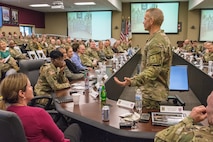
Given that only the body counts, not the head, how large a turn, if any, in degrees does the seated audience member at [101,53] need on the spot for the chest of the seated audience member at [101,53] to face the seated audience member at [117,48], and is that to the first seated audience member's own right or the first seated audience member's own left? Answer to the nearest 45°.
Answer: approximately 135° to the first seated audience member's own left

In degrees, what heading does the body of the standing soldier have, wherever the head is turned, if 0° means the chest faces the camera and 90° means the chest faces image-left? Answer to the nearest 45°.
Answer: approximately 90°

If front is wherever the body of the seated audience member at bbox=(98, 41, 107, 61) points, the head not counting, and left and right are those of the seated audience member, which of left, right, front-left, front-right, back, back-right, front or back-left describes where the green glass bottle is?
front-right

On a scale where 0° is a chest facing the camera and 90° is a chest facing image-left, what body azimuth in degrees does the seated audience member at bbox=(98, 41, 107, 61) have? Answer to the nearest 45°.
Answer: approximately 315°

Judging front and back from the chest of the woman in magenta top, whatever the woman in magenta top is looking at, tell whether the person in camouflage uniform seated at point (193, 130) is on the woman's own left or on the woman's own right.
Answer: on the woman's own right

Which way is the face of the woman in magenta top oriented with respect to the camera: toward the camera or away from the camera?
away from the camera

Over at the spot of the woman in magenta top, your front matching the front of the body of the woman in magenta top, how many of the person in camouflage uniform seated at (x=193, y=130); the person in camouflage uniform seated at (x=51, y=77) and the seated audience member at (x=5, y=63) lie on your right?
1

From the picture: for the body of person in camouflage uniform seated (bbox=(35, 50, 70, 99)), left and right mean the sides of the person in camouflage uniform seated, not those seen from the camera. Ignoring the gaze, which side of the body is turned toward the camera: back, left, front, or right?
right

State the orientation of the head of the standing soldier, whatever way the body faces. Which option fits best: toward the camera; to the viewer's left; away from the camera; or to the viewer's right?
to the viewer's left

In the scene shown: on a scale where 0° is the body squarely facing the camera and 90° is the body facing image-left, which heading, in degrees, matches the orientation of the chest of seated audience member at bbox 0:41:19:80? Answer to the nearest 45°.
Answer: approximately 315°

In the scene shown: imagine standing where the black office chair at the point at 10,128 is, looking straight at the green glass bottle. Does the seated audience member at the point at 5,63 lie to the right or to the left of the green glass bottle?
left

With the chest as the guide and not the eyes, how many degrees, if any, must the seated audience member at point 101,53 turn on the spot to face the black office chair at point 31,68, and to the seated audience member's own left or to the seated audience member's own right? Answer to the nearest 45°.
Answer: approximately 45° to the seated audience member's own right

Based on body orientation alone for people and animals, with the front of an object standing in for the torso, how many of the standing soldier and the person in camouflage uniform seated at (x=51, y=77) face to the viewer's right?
1
